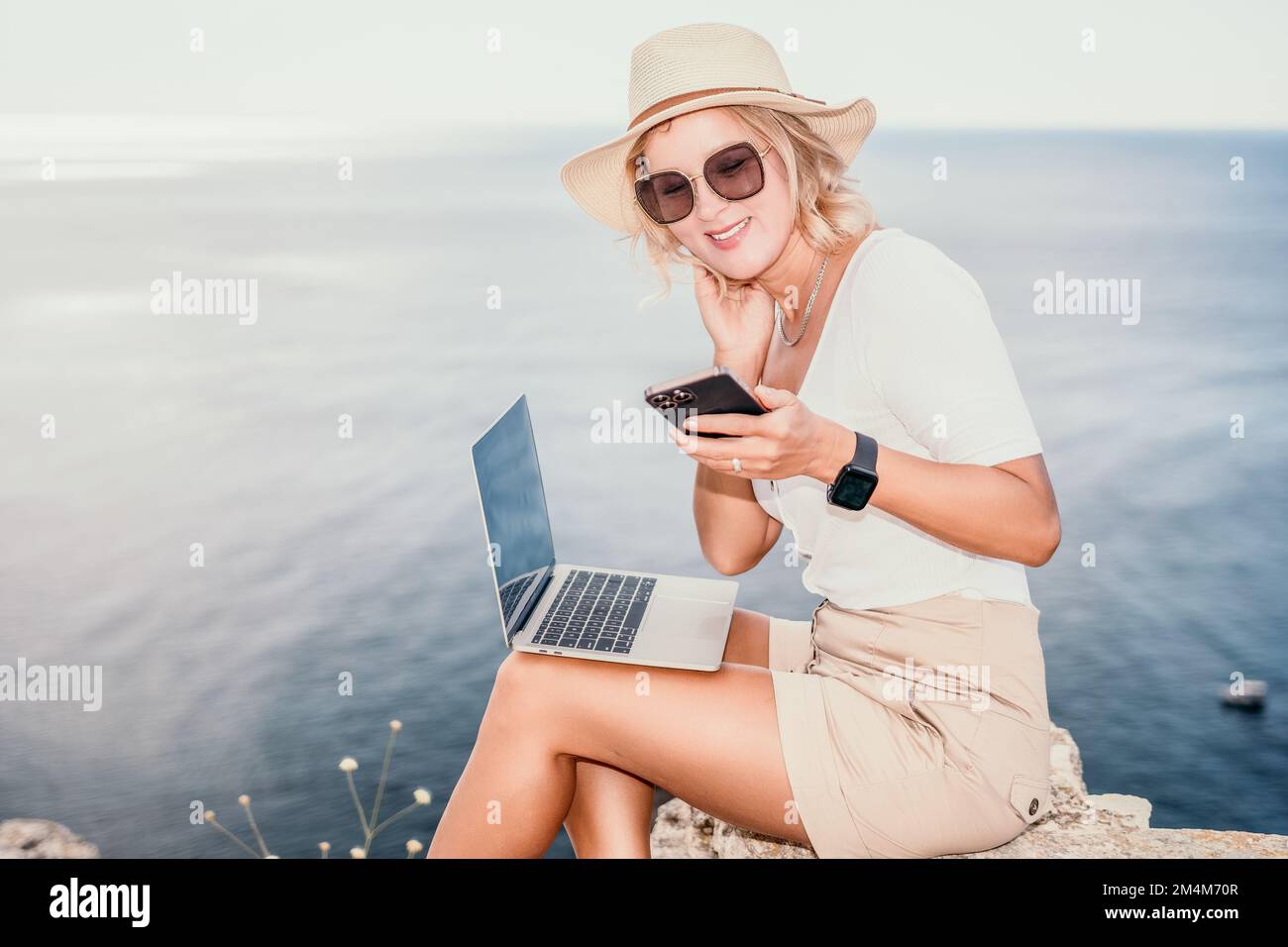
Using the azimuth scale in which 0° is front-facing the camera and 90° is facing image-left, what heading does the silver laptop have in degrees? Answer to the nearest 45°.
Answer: approximately 270°

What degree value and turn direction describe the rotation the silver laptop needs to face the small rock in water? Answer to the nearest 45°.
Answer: approximately 45° to its left
